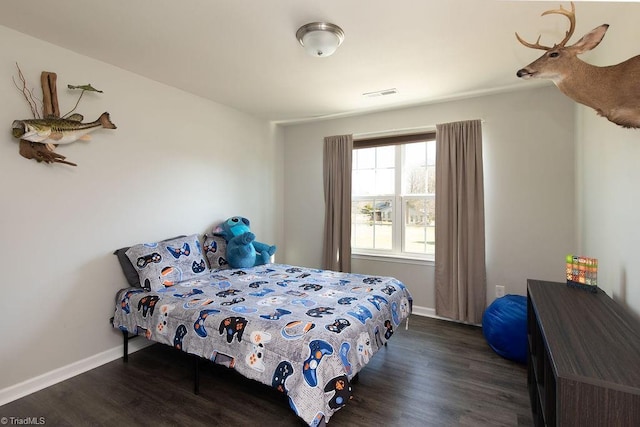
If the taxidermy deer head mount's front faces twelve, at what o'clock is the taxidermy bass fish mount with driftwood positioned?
The taxidermy bass fish mount with driftwood is roughly at 11 o'clock from the taxidermy deer head mount.

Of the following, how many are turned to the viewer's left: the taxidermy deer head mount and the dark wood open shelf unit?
2

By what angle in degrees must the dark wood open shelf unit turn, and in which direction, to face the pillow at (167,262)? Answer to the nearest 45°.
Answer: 0° — it already faces it

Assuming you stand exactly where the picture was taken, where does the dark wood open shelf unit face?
facing to the left of the viewer

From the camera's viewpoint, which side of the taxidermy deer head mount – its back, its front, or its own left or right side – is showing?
left
